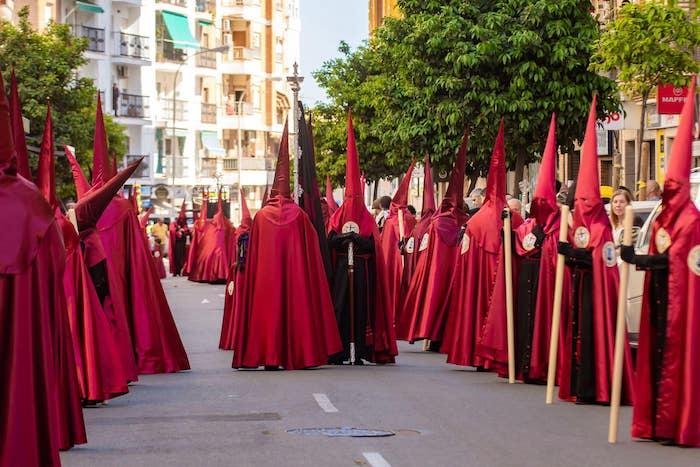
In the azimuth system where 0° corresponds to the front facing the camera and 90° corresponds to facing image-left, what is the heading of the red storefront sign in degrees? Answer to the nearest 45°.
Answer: approximately 0°

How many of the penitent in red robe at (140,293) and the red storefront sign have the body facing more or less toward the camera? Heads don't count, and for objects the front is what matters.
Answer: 1

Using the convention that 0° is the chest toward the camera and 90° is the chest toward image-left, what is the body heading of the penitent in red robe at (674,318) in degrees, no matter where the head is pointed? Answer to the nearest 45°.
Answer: approximately 45°

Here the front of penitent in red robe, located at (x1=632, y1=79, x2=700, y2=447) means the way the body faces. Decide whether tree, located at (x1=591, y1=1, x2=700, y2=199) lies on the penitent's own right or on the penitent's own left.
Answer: on the penitent's own right

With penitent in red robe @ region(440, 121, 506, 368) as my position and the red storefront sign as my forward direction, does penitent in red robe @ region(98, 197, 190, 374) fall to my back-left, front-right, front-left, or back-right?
back-left

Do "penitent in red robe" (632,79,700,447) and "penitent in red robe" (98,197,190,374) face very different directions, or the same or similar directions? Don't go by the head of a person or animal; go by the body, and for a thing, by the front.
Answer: same or similar directions
